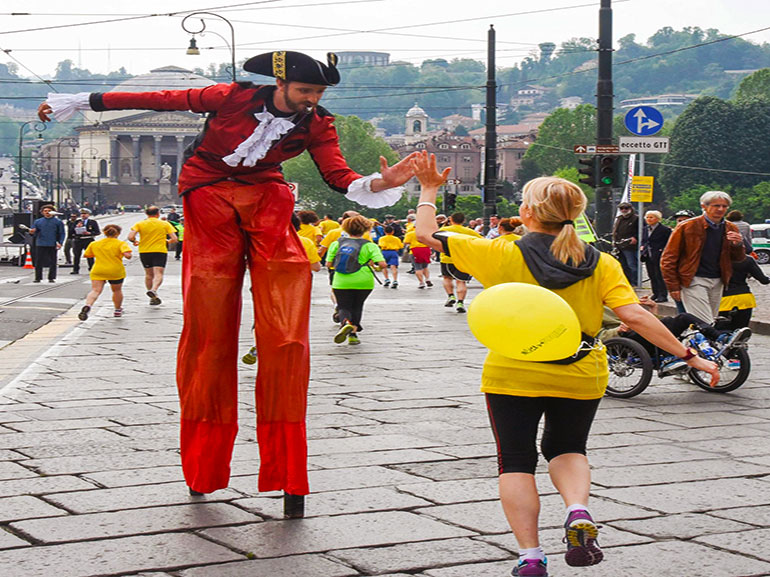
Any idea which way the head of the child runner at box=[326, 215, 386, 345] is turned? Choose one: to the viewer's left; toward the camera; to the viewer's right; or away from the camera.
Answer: away from the camera

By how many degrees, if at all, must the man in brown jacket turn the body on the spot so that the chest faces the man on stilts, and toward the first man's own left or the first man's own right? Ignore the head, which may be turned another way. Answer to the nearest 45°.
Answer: approximately 45° to the first man's own right

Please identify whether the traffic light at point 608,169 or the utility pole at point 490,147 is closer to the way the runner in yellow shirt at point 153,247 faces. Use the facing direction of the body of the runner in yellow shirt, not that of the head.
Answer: the utility pole

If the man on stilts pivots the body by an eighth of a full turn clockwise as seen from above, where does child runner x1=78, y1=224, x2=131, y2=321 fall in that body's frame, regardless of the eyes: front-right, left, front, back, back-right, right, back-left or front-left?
back

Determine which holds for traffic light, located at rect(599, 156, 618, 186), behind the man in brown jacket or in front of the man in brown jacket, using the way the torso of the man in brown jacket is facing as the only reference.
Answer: behind

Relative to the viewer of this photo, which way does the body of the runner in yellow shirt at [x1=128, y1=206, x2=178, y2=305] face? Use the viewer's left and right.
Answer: facing away from the viewer
